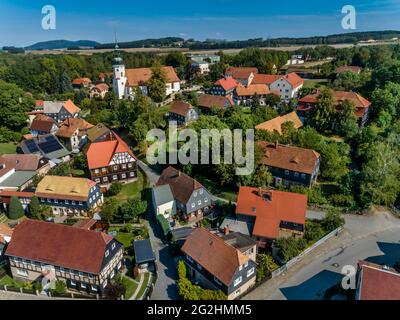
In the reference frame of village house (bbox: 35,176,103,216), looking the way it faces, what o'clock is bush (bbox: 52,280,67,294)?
The bush is roughly at 12 o'clock from the village house.

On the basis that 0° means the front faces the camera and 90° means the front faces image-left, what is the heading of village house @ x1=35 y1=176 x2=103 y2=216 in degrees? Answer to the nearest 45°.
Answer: approximately 0°

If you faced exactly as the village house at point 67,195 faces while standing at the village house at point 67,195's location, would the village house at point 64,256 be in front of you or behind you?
in front

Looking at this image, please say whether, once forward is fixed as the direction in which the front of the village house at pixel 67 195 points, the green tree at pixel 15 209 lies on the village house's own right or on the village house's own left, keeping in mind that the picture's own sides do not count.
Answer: on the village house's own right

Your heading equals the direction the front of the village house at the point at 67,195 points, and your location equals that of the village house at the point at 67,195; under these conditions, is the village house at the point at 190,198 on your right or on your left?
on your left

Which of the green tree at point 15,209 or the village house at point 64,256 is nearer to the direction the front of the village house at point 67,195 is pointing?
the village house

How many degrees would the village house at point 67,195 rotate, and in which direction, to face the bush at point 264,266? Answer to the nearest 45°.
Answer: approximately 45° to its left

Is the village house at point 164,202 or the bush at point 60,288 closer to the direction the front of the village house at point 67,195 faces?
the bush

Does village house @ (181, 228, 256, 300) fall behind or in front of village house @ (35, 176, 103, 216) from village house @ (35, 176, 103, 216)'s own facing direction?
in front
